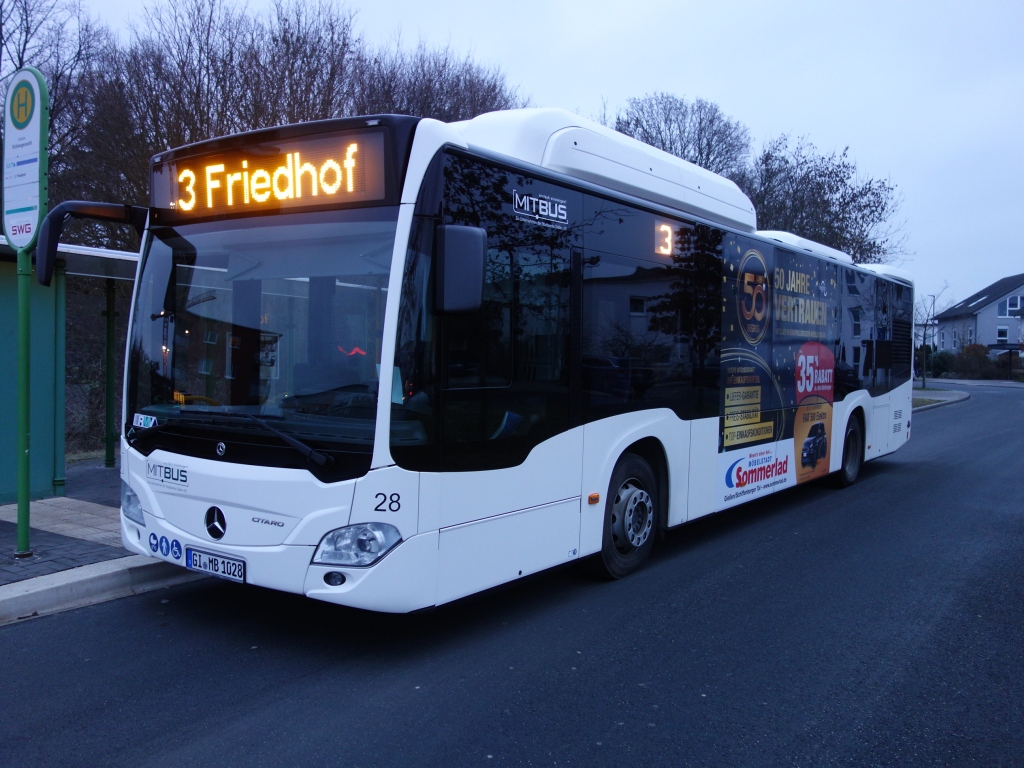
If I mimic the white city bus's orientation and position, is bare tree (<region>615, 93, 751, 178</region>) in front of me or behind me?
behind

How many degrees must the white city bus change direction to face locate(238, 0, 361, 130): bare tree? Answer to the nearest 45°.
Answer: approximately 135° to its right

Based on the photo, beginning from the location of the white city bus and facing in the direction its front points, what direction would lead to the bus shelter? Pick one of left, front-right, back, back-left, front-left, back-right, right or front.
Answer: right

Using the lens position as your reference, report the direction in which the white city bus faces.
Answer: facing the viewer and to the left of the viewer

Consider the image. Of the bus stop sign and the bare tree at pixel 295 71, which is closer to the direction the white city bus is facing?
the bus stop sign
